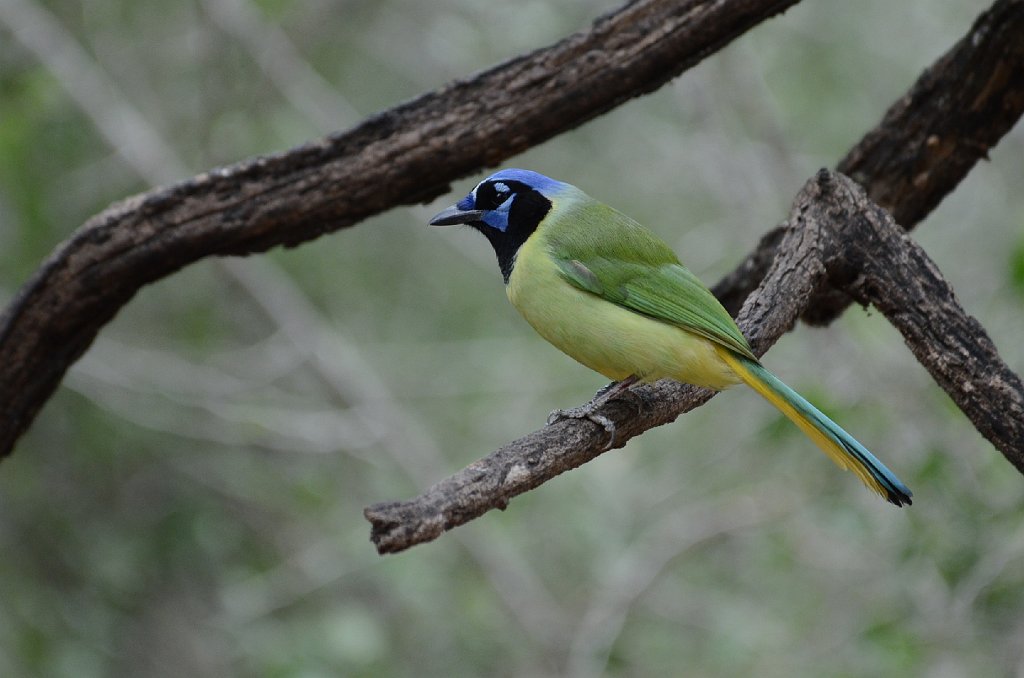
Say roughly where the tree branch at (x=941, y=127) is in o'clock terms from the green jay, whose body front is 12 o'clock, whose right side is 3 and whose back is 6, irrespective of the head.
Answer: The tree branch is roughly at 4 o'clock from the green jay.

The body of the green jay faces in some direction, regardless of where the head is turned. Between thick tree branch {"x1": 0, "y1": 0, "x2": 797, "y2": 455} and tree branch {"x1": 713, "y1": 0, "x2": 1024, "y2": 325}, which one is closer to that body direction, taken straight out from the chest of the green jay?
the thick tree branch

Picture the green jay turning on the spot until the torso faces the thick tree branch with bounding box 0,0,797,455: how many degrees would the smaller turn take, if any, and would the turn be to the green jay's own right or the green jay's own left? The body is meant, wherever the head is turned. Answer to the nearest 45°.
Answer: approximately 45° to the green jay's own right

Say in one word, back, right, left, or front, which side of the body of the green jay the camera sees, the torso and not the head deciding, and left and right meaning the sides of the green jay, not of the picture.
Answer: left
